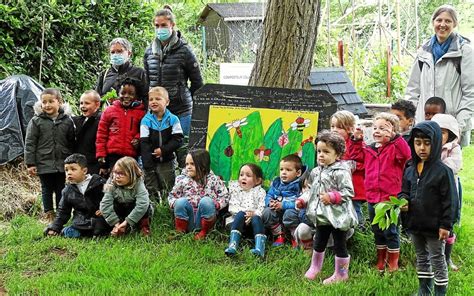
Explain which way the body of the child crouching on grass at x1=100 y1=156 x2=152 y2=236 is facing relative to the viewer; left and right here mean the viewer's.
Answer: facing the viewer and to the left of the viewer

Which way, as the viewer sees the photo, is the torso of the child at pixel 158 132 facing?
toward the camera

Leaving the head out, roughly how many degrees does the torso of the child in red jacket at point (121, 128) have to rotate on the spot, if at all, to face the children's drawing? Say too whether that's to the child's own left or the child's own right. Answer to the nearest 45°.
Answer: approximately 90° to the child's own left

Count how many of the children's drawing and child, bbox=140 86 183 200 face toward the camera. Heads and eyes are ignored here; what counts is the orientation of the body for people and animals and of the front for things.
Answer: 2

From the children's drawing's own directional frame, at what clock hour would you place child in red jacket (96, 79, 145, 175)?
The child in red jacket is roughly at 3 o'clock from the children's drawing.

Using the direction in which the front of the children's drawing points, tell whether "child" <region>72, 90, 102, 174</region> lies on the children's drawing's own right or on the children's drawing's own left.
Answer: on the children's drawing's own right

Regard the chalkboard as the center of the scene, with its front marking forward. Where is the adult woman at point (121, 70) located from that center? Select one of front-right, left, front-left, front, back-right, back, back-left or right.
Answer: right

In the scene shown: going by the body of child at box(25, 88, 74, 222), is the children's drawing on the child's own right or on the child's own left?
on the child's own left
